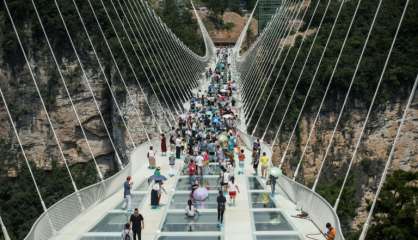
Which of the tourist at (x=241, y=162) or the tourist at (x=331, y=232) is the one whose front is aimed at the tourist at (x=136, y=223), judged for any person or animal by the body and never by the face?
the tourist at (x=331, y=232)

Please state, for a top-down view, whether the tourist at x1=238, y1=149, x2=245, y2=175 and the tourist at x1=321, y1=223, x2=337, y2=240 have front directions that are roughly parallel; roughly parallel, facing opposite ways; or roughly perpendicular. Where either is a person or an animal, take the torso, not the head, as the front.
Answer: roughly perpendicular
